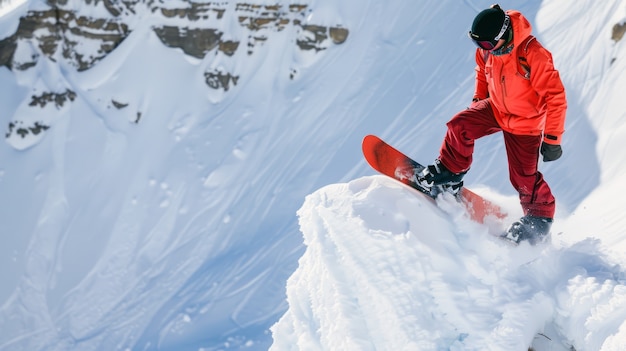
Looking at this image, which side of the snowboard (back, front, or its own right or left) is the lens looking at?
left

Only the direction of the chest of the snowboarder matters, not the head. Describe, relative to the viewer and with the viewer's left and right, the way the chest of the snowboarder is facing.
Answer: facing the viewer and to the left of the viewer

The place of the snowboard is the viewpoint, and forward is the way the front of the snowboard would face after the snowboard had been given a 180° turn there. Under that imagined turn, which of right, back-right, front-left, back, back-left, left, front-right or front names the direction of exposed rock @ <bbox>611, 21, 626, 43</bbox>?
front-left
